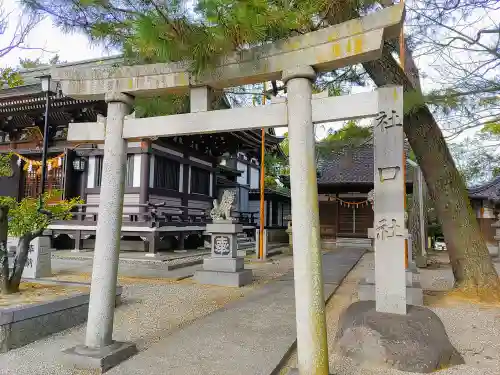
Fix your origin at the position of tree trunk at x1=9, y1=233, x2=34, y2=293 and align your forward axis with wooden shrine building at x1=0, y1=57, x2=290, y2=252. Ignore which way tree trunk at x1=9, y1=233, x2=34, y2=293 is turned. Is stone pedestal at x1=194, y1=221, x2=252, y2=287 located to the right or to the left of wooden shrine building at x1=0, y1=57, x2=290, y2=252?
right

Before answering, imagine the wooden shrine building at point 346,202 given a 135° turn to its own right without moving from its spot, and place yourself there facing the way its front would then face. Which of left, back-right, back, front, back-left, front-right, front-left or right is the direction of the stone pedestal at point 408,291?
back-left

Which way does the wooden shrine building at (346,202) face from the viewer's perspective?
toward the camera

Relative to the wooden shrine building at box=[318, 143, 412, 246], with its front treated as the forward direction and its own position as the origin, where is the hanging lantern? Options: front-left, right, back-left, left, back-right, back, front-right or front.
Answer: front-right

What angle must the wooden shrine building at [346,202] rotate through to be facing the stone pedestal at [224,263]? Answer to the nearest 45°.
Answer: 0° — it already faces it

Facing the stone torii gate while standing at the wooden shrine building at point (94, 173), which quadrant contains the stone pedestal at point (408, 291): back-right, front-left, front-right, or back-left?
front-left

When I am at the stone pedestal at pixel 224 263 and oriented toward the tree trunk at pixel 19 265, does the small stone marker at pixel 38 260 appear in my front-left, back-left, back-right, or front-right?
front-right

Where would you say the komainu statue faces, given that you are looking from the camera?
facing the viewer and to the right of the viewer

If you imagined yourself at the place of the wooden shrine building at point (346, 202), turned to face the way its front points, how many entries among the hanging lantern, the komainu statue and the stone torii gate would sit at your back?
0

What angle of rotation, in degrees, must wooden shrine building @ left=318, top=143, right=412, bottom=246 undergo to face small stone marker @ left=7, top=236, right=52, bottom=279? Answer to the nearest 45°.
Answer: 0° — it already faces it

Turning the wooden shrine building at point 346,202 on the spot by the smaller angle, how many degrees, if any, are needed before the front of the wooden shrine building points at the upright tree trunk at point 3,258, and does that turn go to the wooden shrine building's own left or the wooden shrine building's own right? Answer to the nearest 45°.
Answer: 0° — it already faces it

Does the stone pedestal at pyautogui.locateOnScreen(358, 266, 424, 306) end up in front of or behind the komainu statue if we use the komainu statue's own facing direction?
in front
